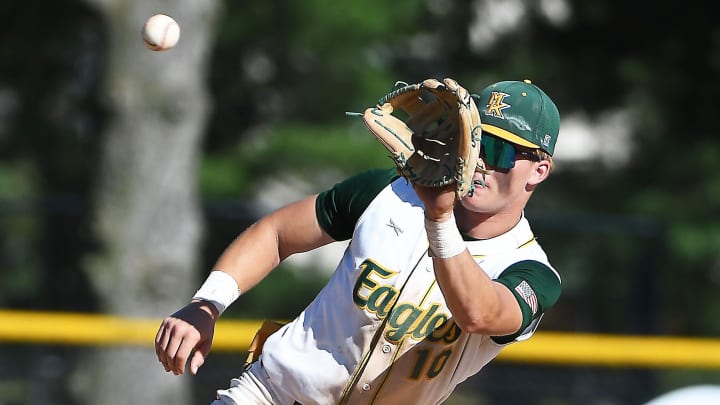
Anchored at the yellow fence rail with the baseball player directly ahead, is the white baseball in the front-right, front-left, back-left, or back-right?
front-right

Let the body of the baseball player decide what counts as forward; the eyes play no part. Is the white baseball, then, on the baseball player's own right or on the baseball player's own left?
on the baseball player's own right

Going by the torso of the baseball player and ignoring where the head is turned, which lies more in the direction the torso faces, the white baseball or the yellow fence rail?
the white baseball

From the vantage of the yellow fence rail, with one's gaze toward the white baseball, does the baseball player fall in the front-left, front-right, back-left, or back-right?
front-left

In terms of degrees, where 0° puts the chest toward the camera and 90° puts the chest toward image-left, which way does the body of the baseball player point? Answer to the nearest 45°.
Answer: approximately 45°
